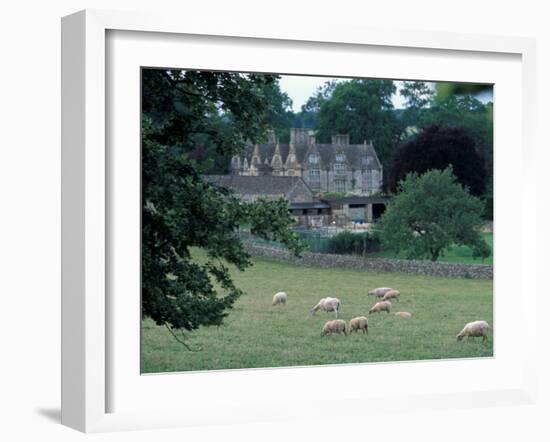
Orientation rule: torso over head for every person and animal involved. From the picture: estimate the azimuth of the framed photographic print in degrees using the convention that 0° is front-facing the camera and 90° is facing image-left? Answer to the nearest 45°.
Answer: approximately 315°
